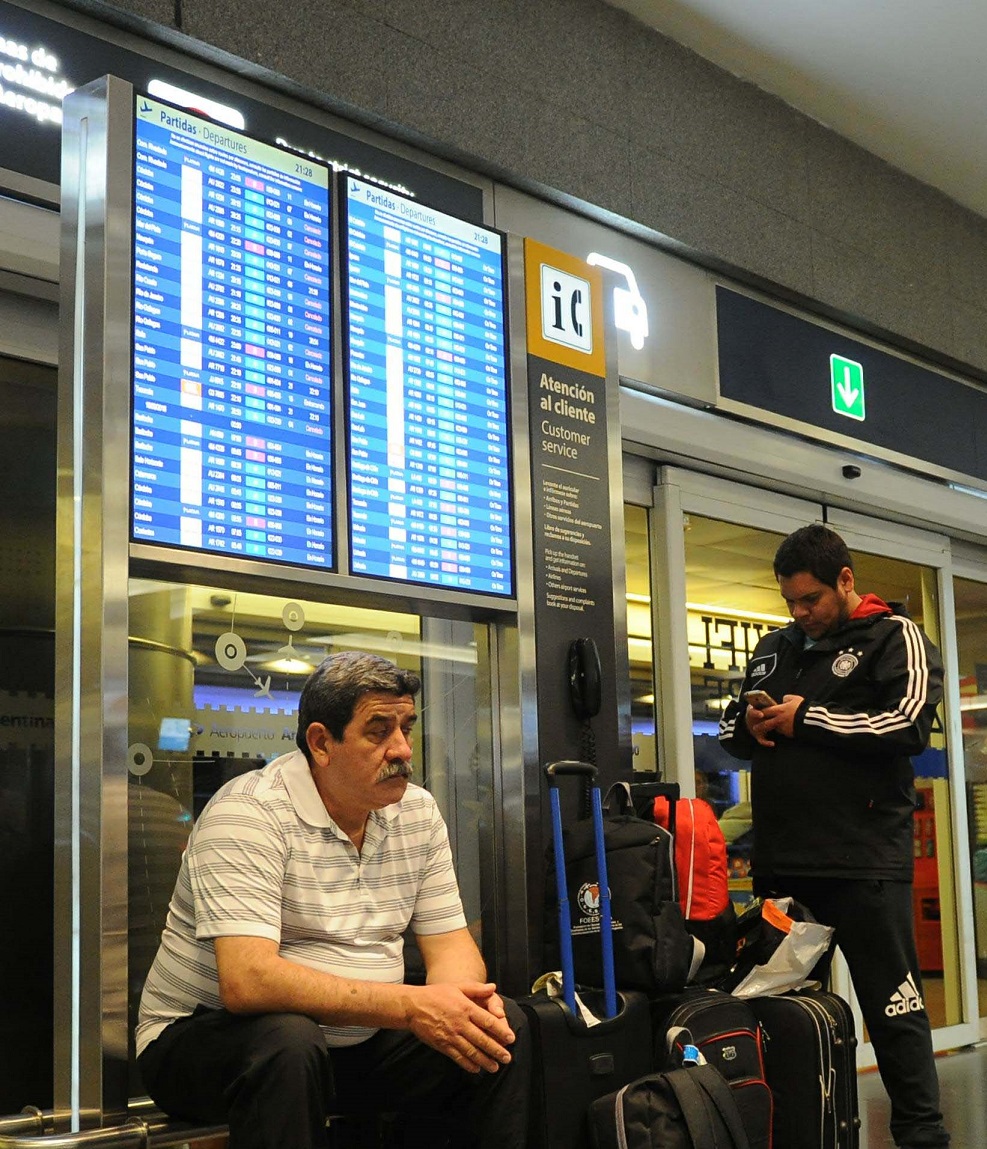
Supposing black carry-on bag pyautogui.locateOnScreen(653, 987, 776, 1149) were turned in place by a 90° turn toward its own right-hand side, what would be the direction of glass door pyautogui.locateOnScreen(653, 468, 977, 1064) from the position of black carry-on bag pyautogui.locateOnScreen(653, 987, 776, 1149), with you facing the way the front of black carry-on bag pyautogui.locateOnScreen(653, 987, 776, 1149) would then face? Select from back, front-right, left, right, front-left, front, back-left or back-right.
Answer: back-right

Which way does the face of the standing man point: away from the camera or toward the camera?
toward the camera

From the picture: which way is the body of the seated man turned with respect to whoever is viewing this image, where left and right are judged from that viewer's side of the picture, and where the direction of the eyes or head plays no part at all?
facing the viewer and to the right of the viewer

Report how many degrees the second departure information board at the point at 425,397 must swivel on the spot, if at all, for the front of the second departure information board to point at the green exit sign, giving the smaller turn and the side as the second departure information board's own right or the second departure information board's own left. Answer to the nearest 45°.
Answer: approximately 90° to the second departure information board's own left

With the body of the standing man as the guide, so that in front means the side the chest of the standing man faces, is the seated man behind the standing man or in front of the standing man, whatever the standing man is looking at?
in front

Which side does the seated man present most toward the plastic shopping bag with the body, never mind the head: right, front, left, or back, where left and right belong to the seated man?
left

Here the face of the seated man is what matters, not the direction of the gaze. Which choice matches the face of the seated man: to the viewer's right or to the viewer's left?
to the viewer's right

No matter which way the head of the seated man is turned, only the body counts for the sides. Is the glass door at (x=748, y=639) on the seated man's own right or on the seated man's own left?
on the seated man's own left
